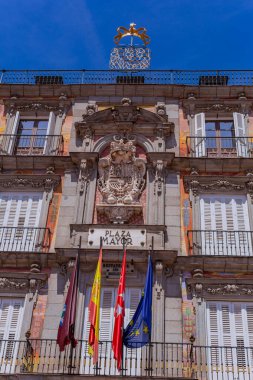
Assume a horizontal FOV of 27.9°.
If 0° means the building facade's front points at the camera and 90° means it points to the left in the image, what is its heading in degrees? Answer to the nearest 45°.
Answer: approximately 0°

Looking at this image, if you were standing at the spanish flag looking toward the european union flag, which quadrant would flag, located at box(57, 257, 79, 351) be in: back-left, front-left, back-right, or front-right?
back-left

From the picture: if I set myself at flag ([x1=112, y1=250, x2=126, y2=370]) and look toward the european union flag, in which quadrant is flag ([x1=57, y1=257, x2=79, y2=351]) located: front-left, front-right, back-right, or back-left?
back-left
